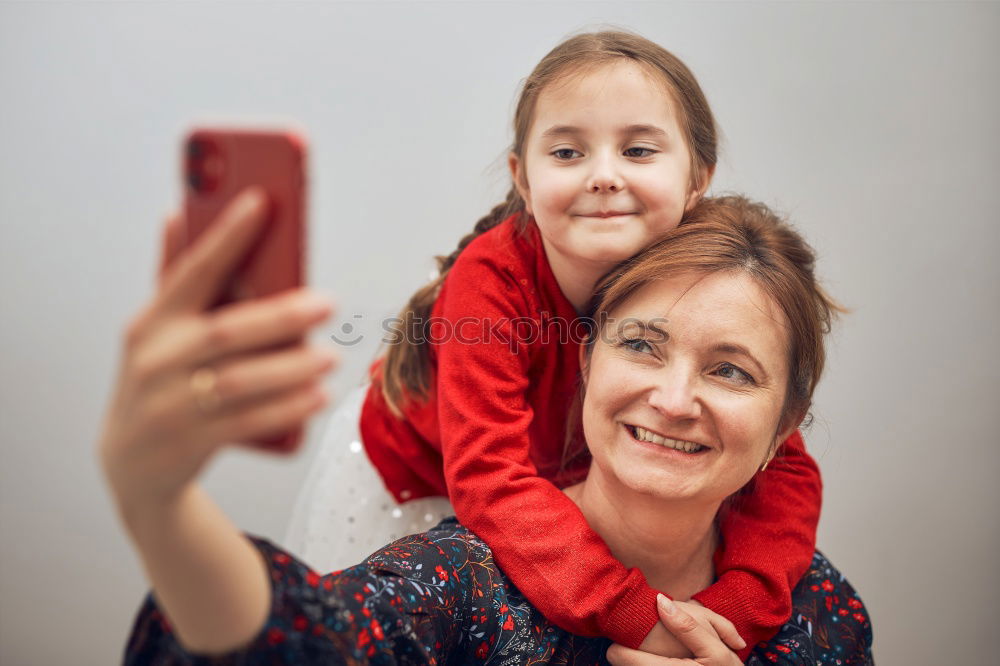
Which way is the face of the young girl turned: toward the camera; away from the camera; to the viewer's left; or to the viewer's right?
toward the camera

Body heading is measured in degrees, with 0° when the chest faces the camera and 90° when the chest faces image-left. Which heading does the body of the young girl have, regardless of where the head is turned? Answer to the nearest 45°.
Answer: approximately 315°

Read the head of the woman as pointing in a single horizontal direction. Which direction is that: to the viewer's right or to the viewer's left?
to the viewer's left
